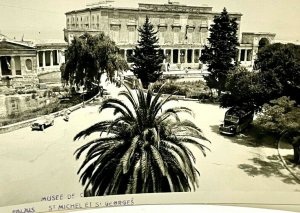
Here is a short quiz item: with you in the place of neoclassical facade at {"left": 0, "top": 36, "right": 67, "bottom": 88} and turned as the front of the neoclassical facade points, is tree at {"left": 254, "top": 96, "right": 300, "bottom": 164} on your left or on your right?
on your left

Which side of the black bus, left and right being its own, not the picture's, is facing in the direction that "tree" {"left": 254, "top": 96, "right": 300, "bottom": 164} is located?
left

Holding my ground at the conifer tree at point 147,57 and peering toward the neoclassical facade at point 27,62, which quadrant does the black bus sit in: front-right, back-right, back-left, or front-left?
back-left

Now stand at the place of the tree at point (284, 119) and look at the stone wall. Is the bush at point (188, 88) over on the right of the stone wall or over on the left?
right
